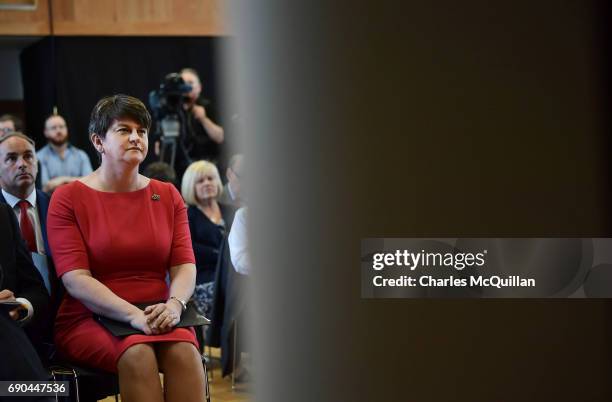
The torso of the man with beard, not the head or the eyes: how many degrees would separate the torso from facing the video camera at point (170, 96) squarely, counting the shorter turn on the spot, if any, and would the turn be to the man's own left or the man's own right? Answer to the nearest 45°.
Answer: approximately 45° to the man's own left

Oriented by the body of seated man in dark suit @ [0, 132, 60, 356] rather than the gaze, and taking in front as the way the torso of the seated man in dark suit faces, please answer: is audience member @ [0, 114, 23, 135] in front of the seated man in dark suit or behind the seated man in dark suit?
behind

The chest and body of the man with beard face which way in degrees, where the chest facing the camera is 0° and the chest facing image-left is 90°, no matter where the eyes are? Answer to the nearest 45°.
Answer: approximately 0°

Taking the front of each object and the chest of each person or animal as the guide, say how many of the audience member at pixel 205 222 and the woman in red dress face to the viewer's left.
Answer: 0

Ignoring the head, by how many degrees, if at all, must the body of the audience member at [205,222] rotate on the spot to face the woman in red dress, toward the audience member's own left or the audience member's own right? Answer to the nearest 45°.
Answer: approximately 45° to the audience member's own right

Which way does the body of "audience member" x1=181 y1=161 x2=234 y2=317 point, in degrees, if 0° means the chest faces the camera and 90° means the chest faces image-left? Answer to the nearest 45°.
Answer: approximately 315°

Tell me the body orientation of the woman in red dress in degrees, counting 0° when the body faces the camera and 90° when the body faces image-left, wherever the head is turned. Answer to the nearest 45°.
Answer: approximately 315°

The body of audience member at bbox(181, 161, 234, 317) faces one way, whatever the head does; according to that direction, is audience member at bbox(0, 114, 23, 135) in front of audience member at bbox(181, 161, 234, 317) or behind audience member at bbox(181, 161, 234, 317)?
behind

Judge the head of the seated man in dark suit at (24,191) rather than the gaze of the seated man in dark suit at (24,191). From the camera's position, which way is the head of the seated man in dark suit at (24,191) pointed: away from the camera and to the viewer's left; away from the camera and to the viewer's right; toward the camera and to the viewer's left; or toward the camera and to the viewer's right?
toward the camera and to the viewer's right

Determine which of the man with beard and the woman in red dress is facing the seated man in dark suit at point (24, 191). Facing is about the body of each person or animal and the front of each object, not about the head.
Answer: the man with beard

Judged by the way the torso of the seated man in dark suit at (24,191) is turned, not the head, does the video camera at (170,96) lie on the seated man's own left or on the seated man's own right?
on the seated man's own left

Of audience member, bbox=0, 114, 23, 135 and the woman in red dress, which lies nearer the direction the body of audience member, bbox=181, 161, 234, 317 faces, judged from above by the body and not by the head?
the woman in red dress
